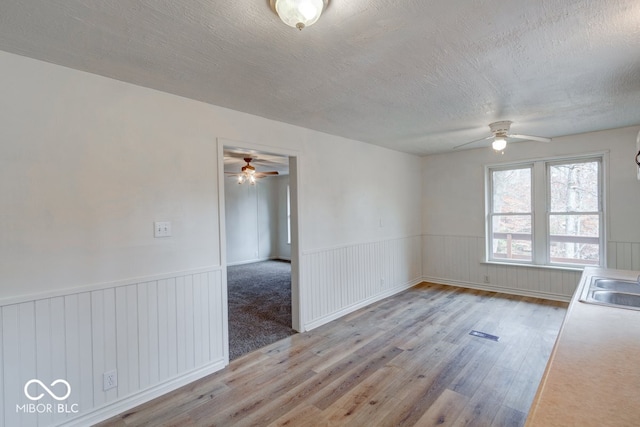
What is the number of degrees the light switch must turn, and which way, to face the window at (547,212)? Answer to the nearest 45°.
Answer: approximately 90° to its left

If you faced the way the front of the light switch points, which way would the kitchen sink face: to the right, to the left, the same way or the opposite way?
the opposite way

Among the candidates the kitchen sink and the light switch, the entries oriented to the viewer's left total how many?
1

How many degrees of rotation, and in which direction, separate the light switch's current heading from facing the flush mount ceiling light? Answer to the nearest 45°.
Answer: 0° — it already faces it

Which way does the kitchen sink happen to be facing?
to the viewer's left

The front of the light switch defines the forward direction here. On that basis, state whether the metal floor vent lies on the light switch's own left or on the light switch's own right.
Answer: on the light switch's own left

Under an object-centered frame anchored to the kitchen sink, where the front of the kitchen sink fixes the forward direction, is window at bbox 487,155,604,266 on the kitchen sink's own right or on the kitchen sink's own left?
on the kitchen sink's own right

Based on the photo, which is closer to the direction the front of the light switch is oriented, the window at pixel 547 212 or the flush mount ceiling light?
the flush mount ceiling light

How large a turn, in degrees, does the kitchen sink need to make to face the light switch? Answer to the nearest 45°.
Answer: approximately 45° to its left

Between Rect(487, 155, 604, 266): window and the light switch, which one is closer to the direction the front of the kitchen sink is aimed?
the light switch

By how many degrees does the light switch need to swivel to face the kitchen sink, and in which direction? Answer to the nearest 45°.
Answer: approximately 45° to its left
